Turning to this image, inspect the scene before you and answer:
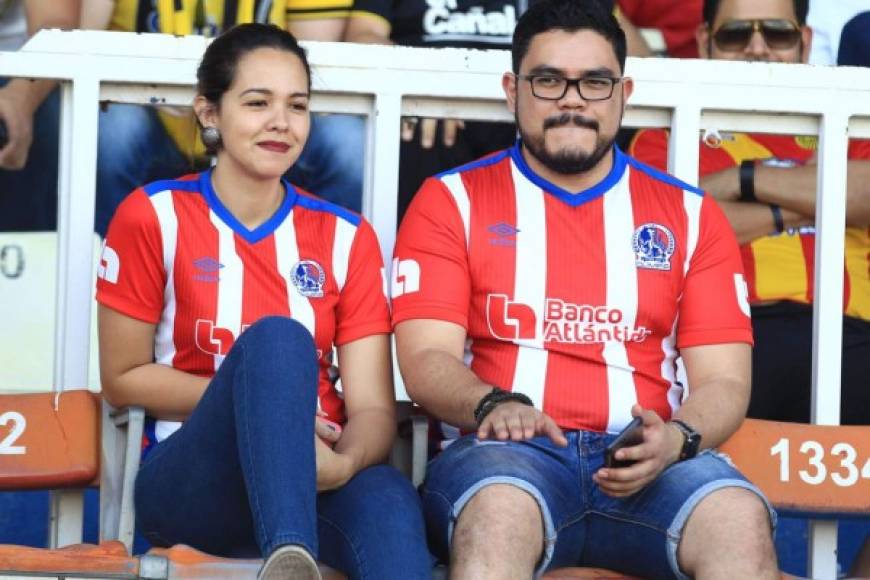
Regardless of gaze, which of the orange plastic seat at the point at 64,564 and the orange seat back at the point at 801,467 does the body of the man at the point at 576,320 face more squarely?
the orange plastic seat

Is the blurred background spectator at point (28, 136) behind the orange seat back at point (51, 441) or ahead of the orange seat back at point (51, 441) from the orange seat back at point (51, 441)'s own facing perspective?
behind

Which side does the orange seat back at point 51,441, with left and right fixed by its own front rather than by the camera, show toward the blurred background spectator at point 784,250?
left

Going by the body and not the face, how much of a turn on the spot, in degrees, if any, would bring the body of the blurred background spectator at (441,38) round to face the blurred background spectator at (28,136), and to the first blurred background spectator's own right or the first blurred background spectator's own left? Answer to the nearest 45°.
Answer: approximately 90° to the first blurred background spectator's own right

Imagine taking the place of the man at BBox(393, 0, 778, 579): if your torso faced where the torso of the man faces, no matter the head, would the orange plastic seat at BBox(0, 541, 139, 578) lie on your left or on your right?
on your right
